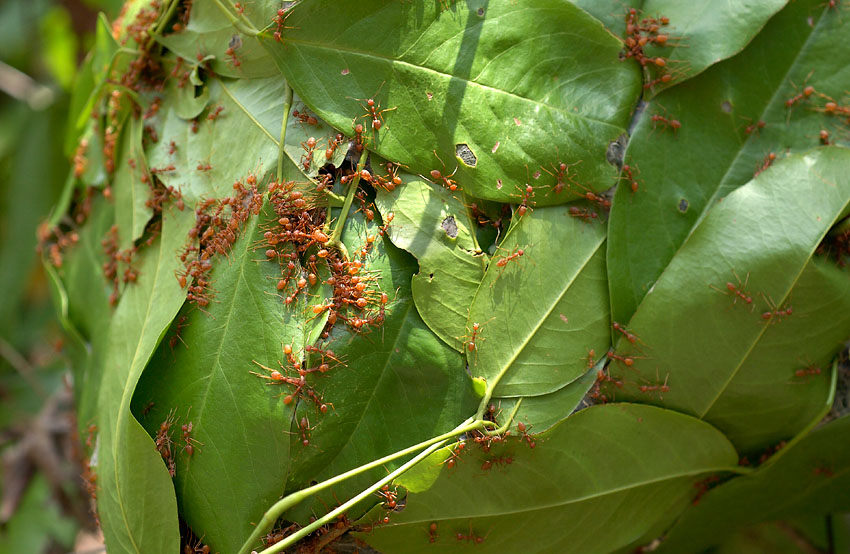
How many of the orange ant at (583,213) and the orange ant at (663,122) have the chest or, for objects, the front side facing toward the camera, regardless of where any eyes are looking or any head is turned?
0
